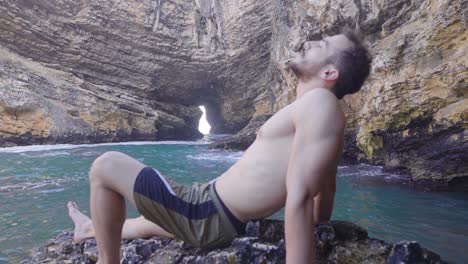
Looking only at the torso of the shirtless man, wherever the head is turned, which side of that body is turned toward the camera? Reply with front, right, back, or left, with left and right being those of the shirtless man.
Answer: left

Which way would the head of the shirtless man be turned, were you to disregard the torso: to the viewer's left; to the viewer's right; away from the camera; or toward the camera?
to the viewer's left
